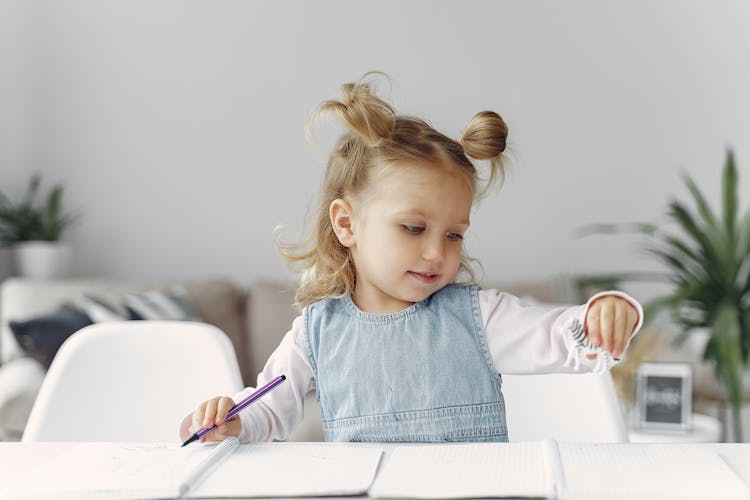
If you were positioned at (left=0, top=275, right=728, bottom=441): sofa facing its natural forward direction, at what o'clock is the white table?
The white table is roughly at 12 o'clock from the sofa.

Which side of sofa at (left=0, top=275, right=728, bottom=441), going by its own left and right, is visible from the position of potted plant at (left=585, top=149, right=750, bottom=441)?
left

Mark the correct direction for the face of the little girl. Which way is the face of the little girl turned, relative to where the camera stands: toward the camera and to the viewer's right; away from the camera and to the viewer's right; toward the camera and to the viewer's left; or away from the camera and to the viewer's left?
toward the camera and to the viewer's right

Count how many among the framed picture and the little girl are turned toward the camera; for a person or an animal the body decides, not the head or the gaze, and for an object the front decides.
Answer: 2

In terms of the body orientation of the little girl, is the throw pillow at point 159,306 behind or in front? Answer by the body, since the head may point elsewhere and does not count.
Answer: behind

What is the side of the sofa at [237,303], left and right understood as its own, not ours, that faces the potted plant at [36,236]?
right

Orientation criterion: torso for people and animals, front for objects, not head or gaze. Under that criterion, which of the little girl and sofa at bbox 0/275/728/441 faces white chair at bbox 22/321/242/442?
the sofa

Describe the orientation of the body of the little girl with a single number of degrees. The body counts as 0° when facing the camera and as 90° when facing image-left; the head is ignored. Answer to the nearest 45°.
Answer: approximately 0°
